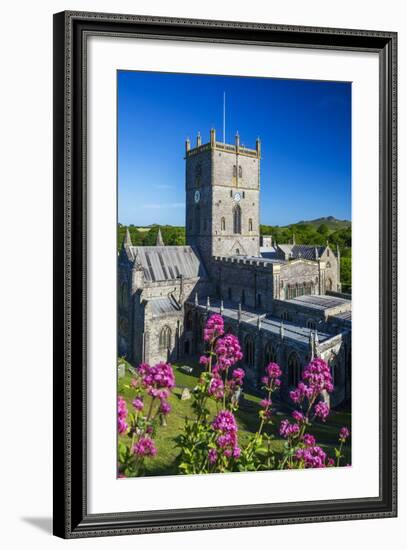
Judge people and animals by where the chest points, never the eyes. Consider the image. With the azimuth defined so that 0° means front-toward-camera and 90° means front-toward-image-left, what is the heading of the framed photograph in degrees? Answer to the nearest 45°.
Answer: approximately 315°
